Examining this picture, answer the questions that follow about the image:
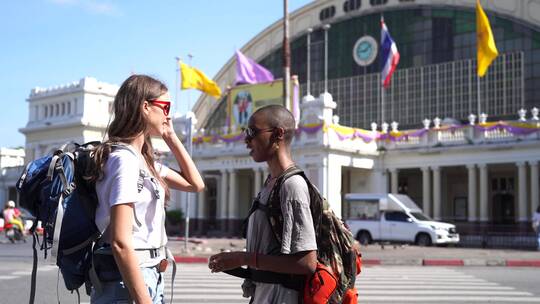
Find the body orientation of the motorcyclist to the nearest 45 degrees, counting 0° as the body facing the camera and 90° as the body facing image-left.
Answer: approximately 315°

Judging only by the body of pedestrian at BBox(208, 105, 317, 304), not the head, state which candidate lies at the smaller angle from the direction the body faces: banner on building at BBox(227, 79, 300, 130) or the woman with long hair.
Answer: the woman with long hair

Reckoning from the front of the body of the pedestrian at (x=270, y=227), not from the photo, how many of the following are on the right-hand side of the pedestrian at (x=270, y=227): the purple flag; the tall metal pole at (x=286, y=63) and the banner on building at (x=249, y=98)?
3

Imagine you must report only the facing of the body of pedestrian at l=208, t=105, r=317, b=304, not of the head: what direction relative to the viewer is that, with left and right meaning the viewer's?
facing to the left of the viewer

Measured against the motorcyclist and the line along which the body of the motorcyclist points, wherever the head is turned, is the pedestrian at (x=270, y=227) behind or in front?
in front

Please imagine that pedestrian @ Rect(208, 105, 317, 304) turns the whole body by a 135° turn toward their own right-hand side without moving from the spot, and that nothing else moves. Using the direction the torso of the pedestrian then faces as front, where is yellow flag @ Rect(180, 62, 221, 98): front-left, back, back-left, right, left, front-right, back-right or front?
front-left

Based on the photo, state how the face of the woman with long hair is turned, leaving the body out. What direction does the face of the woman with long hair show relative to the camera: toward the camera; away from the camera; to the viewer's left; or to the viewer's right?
to the viewer's right

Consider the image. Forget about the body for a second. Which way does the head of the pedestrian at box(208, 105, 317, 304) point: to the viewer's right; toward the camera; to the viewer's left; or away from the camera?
to the viewer's left

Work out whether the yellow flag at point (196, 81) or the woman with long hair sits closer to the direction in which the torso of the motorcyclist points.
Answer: the woman with long hair

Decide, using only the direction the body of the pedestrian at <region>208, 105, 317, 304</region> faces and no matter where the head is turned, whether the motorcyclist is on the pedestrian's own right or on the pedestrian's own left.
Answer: on the pedestrian's own right

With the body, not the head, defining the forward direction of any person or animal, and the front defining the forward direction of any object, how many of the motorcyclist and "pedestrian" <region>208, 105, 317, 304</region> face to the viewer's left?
1

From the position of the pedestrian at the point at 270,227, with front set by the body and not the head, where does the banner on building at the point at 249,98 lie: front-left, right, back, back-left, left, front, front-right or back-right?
right
